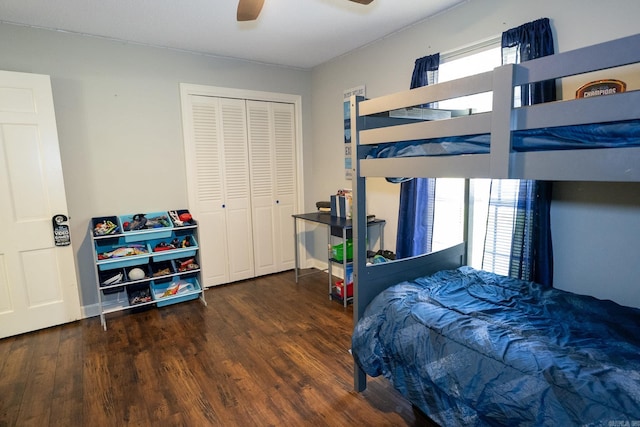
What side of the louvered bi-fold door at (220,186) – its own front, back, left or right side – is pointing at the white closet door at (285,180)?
left

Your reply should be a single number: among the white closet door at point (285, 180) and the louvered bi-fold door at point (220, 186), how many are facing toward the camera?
2

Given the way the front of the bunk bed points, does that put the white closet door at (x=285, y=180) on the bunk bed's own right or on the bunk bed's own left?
on the bunk bed's own right

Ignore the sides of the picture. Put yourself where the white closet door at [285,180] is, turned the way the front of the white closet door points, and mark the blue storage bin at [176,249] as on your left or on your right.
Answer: on your right

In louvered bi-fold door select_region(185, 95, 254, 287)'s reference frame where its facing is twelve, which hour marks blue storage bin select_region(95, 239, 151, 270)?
The blue storage bin is roughly at 2 o'clock from the louvered bi-fold door.

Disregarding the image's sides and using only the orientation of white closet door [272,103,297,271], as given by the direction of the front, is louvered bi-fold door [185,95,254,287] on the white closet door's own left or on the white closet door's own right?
on the white closet door's own right

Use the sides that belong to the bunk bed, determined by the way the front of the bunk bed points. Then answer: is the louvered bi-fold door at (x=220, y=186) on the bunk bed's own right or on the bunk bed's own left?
on the bunk bed's own right

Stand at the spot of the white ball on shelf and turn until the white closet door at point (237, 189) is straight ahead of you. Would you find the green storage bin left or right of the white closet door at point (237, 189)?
right

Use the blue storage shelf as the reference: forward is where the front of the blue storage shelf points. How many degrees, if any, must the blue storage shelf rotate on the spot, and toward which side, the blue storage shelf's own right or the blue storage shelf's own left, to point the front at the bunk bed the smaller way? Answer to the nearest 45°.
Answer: approximately 45° to the blue storage shelf's own left

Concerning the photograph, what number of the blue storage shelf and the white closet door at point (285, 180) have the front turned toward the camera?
2

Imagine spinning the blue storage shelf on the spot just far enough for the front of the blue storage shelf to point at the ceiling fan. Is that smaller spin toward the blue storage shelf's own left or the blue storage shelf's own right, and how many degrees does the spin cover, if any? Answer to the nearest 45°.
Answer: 0° — it already faces it
